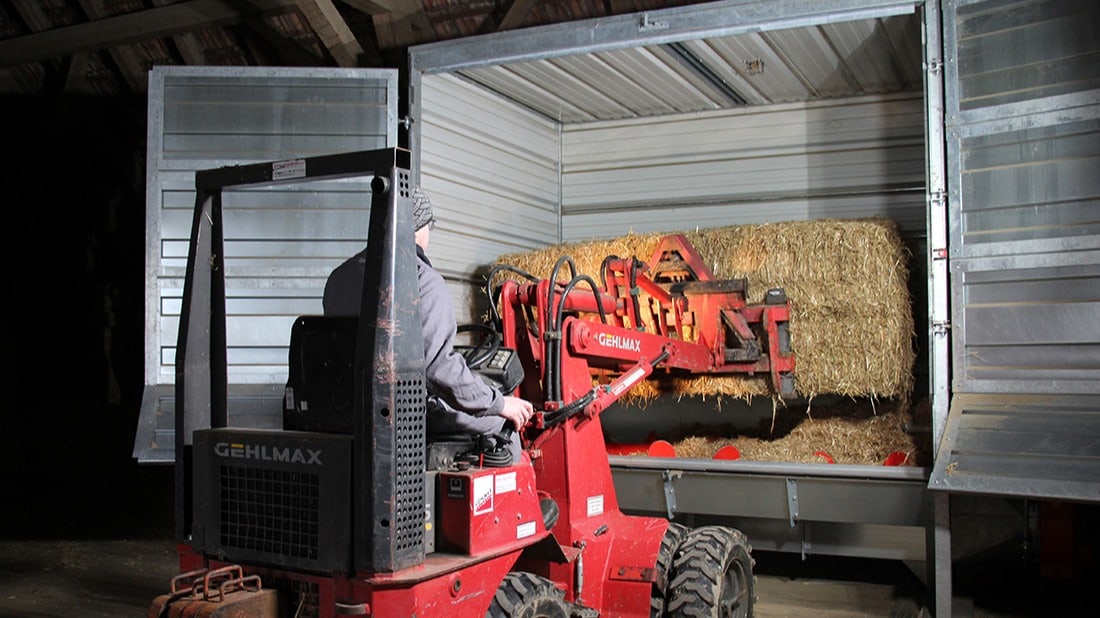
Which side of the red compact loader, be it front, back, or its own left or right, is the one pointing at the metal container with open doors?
front

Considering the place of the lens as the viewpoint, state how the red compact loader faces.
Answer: facing away from the viewer and to the right of the viewer
